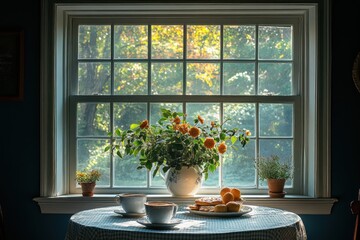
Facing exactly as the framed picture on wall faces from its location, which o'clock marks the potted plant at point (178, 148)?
The potted plant is roughly at 10 o'clock from the framed picture on wall.

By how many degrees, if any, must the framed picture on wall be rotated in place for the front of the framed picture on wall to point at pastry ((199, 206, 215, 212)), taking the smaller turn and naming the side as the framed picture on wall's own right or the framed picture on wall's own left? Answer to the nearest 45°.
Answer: approximately 45° to the framed picture on wall's own left

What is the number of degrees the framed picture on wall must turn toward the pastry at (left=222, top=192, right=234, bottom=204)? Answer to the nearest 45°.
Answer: approximately 45° to its left

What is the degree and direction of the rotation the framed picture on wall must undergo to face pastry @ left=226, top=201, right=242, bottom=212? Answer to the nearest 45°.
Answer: approximately 45° to its left

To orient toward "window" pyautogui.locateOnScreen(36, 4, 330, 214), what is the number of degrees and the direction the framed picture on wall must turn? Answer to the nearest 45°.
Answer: approximately 90° to its left

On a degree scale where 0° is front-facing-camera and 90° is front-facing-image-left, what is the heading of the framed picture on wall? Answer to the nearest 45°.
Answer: approximately 0°

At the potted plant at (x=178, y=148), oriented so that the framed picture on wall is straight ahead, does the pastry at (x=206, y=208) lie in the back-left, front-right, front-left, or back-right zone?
back-left
